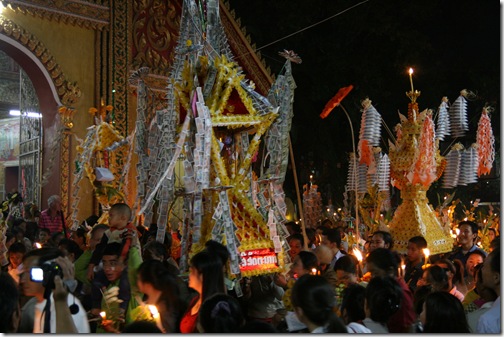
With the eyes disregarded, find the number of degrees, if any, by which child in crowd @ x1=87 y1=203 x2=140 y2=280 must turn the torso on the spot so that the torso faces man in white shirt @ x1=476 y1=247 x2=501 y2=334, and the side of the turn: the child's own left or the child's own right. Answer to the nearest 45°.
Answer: approximately 90° to the child's own left

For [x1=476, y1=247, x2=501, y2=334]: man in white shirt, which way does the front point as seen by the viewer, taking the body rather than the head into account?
to the viewer's left

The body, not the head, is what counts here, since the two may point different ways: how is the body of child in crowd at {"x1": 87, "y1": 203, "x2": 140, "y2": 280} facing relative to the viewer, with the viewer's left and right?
facing the viewer and to the left of the viewer

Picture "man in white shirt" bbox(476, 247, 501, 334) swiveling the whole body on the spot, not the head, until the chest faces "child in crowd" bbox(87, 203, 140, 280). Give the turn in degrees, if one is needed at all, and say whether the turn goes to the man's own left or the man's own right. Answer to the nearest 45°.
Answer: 0° — they already face them

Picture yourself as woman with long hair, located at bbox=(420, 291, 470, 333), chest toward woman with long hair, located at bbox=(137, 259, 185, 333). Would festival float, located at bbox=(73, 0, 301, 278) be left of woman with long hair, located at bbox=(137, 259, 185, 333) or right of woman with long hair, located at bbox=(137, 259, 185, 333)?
right

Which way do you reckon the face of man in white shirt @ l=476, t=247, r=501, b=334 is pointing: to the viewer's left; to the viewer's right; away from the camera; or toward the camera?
to the viewer's left

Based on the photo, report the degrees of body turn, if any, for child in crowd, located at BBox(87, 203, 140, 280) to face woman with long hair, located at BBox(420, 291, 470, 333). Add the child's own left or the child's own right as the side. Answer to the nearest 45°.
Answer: approximately 90° to the child's own left

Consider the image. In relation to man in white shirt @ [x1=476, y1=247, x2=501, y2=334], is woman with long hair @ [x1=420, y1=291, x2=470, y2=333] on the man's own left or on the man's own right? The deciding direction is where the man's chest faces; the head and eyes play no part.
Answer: on the man's own left
